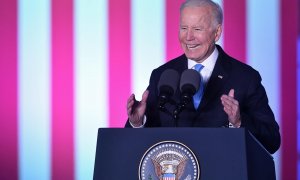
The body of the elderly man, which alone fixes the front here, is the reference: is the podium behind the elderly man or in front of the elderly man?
in front

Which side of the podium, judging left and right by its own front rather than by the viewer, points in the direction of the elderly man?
back

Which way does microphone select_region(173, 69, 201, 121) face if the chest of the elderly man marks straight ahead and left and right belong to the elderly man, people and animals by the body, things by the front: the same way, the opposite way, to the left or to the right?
the opposite way

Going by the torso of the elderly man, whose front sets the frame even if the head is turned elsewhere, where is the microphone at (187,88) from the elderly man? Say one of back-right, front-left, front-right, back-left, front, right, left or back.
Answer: front-left

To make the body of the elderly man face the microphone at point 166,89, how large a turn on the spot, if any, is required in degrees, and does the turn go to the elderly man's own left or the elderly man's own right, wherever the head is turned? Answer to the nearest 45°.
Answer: approximately 45° to the elderly man's own left

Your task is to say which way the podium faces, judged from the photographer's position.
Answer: facing the viewer

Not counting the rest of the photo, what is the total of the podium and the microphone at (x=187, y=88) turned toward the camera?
1

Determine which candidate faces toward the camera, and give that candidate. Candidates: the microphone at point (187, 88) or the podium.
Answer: the podium

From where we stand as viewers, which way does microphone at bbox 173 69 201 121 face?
facing away from the viewer and to the right of the viewer

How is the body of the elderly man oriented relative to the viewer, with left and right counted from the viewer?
facing the viewer and to the left of the viewer
